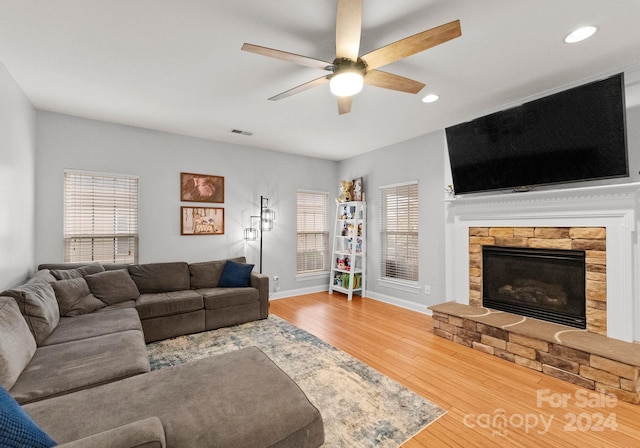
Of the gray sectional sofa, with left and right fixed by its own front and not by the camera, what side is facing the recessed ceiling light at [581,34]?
front

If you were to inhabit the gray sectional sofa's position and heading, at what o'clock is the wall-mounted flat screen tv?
The wall-mounted flat screen tv is roughly at 12 o'clock from the gray sectional sofa.

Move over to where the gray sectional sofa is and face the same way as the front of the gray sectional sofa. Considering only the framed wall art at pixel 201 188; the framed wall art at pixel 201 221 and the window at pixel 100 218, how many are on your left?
3

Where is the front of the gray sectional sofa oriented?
to the viewer's right

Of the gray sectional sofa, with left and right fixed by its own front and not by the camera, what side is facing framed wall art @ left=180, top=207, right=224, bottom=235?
left

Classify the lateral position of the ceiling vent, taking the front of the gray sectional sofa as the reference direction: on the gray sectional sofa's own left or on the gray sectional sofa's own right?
on the gray sectional sofa's own left

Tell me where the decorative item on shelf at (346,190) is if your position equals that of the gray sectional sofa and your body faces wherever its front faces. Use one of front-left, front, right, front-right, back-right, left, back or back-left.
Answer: front-left

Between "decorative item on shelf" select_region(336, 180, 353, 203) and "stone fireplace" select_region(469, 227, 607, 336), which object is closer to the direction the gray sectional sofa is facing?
the stone fireplace

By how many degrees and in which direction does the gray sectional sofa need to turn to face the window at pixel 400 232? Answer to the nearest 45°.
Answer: approximately 45° to its left

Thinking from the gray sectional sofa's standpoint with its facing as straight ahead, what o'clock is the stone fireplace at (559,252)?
The stone fireplace is roughly at 12 o'clock from the gray sectional sofa.
